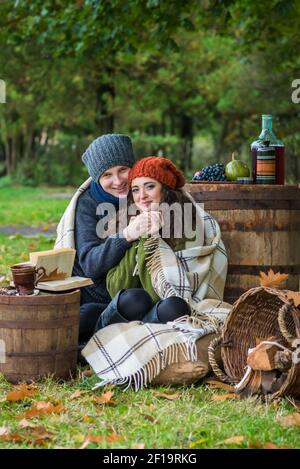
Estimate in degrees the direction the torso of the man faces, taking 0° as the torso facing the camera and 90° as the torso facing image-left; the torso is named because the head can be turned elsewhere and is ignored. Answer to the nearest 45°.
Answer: approximately 315°

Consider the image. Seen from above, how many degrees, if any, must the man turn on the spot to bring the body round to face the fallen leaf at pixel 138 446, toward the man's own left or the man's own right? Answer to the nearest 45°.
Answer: approximately 45° to the man's own right

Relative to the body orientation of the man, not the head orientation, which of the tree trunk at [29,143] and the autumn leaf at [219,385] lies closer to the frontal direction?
the autumn leaf

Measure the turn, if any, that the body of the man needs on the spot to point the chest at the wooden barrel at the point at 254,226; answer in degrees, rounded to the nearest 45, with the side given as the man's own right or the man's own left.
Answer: approximately 45° to the man's own left

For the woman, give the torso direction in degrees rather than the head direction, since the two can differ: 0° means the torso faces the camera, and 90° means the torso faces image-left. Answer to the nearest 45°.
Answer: approximately 45°

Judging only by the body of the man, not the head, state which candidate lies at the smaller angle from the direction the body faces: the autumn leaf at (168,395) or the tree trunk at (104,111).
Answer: the autumn leaf

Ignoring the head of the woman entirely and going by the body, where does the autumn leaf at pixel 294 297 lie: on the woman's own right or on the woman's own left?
on the woman's own left

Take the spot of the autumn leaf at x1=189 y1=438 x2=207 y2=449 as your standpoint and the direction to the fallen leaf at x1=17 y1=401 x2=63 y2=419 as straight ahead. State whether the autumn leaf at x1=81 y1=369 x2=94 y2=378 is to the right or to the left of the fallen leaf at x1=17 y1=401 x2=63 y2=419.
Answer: right

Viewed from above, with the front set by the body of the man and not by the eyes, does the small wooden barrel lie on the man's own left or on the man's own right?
on the man's own right

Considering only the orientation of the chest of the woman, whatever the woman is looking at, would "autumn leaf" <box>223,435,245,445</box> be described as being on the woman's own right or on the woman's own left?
on the woman's own left

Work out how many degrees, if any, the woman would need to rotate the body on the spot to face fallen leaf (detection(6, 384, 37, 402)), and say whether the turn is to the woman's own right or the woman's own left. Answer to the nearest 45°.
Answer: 0° — they already face it
